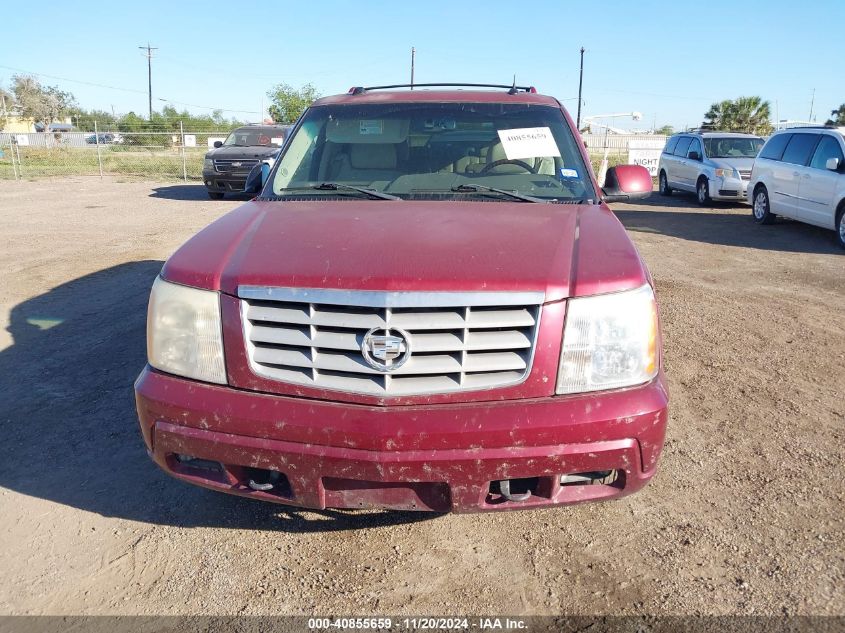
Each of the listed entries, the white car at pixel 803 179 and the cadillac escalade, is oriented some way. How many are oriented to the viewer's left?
0

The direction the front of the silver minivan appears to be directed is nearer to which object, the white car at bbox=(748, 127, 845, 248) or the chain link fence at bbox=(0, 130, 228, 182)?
the white car

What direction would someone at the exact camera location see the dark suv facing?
facing the viewer and to the left of the viewer

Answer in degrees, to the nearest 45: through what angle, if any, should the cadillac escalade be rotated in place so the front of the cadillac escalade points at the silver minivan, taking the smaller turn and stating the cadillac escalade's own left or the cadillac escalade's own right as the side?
approximately 135° to the cadillac escalade's own left

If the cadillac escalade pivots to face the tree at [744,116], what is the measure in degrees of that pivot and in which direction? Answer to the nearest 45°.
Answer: approximately 135° to its left

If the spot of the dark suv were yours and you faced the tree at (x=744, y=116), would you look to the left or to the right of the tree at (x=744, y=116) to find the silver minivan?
right

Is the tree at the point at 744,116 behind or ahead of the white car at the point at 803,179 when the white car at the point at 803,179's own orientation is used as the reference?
behind

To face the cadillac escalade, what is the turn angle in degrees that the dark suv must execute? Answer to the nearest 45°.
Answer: approximately 45° to its left

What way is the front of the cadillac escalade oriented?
toward the camera

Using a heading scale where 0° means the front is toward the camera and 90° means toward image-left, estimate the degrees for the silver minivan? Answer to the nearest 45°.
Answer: approximately 315°
